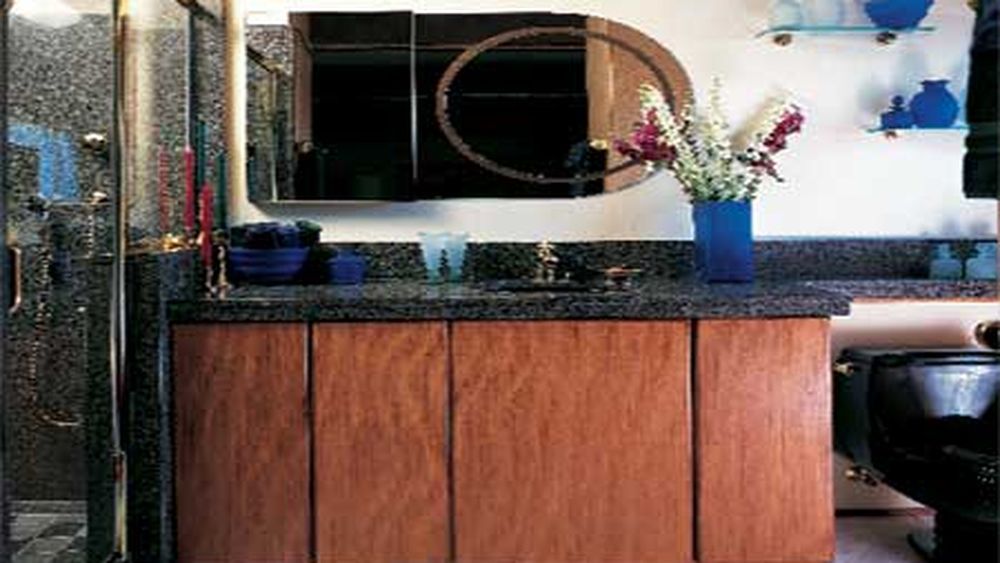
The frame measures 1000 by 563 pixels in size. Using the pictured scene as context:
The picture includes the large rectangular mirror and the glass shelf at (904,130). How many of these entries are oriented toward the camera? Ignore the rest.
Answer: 2

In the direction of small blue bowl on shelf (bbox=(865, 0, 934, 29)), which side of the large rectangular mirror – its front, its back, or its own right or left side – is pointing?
left

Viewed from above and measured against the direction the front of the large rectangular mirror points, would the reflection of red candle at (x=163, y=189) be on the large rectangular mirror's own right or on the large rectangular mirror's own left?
on the large rectangular mirror's own right
